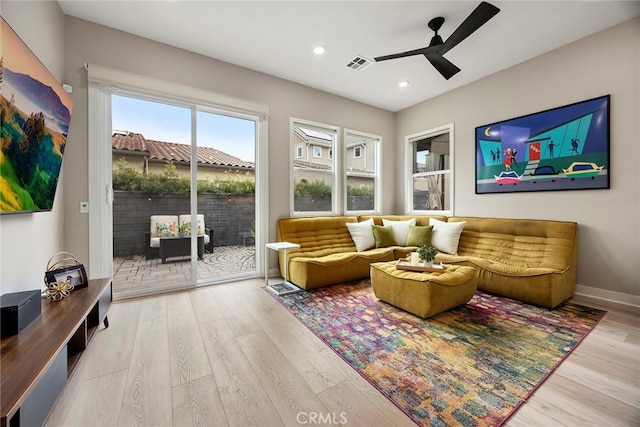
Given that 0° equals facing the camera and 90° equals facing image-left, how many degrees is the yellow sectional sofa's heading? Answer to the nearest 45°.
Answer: approximately 0°

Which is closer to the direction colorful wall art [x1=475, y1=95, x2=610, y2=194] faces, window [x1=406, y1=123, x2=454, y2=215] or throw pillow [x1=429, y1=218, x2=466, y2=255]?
the throw pillow

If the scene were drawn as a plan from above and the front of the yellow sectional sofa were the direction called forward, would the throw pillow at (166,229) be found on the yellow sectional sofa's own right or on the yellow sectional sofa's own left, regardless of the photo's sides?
on the yellow sectional sofa's own right

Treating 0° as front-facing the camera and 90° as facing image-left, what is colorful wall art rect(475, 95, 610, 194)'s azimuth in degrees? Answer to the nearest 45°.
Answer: approximately 45°

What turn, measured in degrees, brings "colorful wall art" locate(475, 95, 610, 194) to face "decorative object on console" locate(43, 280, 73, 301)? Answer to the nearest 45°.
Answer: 0° — it already faces it

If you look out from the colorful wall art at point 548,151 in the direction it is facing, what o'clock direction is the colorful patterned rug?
The colorful patterned rug is roughly at 11 o'clock from the colorful wall art.

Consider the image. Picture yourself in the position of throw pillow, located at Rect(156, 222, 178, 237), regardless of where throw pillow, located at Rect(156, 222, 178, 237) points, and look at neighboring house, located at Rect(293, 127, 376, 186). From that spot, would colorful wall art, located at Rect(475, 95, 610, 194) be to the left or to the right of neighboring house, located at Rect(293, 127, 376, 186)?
right

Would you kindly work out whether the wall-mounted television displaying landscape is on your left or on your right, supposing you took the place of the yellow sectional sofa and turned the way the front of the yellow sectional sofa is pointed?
on your right
